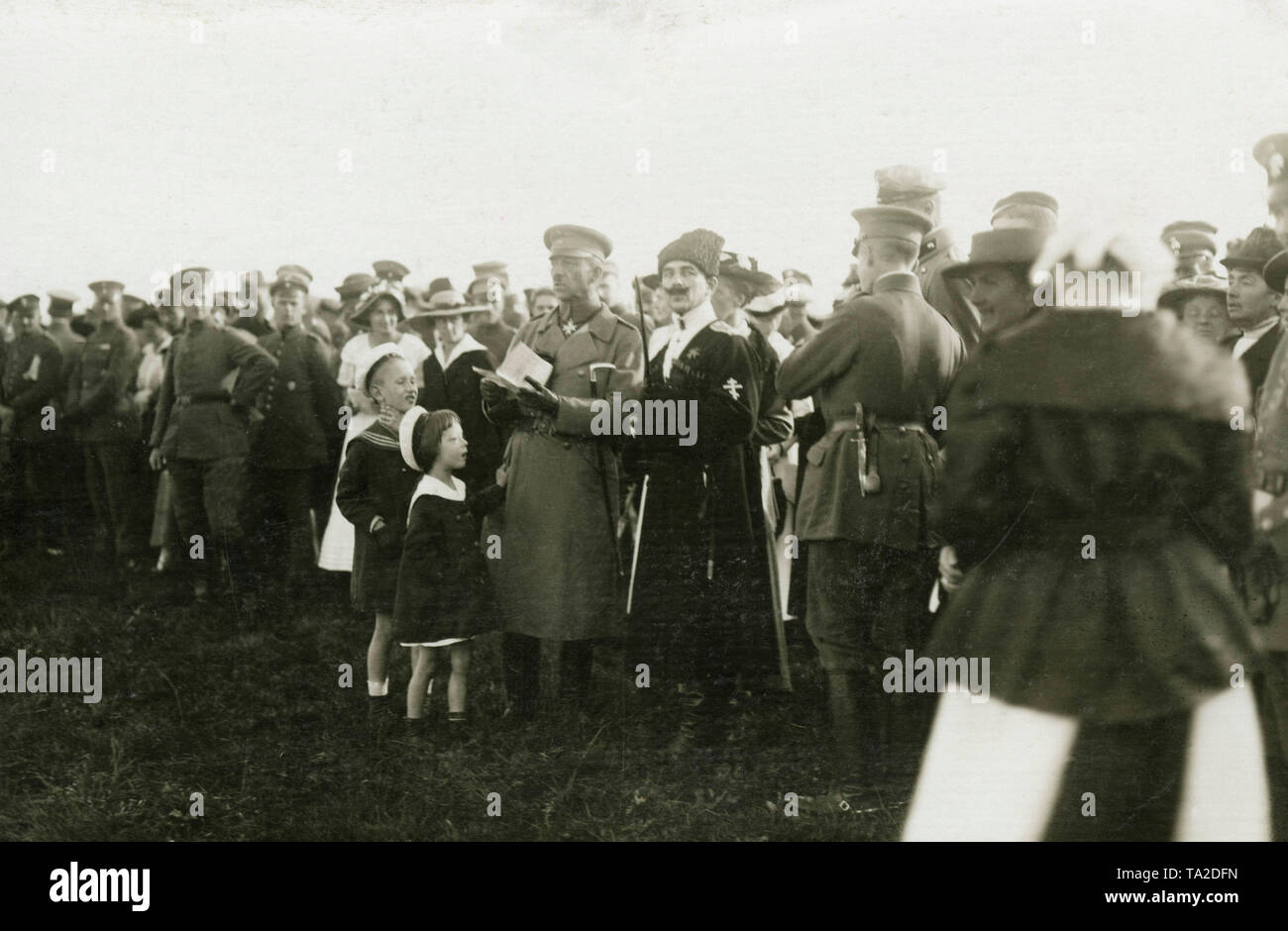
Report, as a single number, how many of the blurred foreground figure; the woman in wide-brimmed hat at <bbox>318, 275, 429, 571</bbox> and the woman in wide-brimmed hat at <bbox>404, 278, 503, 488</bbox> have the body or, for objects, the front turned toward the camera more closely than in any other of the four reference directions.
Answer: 2

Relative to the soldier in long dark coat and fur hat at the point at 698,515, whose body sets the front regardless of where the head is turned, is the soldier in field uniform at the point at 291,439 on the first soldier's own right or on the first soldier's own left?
on the first soldier's own right

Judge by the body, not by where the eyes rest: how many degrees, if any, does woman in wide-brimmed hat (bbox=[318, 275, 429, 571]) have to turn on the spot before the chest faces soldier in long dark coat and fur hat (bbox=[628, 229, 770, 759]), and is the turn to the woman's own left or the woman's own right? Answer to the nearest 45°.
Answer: approximately 90° to the woman's own left

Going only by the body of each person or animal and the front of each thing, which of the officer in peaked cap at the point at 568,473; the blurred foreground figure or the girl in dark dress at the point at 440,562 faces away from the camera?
the blurred foreground figure

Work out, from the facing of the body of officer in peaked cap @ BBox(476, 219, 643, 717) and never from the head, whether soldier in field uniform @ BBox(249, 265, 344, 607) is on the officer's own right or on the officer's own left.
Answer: on the officer's own right

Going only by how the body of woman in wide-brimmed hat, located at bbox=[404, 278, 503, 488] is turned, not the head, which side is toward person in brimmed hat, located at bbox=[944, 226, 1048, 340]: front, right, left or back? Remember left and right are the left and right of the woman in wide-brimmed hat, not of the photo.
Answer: left

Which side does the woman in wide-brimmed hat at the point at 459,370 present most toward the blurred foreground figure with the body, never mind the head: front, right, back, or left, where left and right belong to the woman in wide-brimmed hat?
front

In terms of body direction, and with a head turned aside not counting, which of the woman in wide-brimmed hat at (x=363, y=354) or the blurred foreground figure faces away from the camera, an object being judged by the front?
the blurred foreground figure
